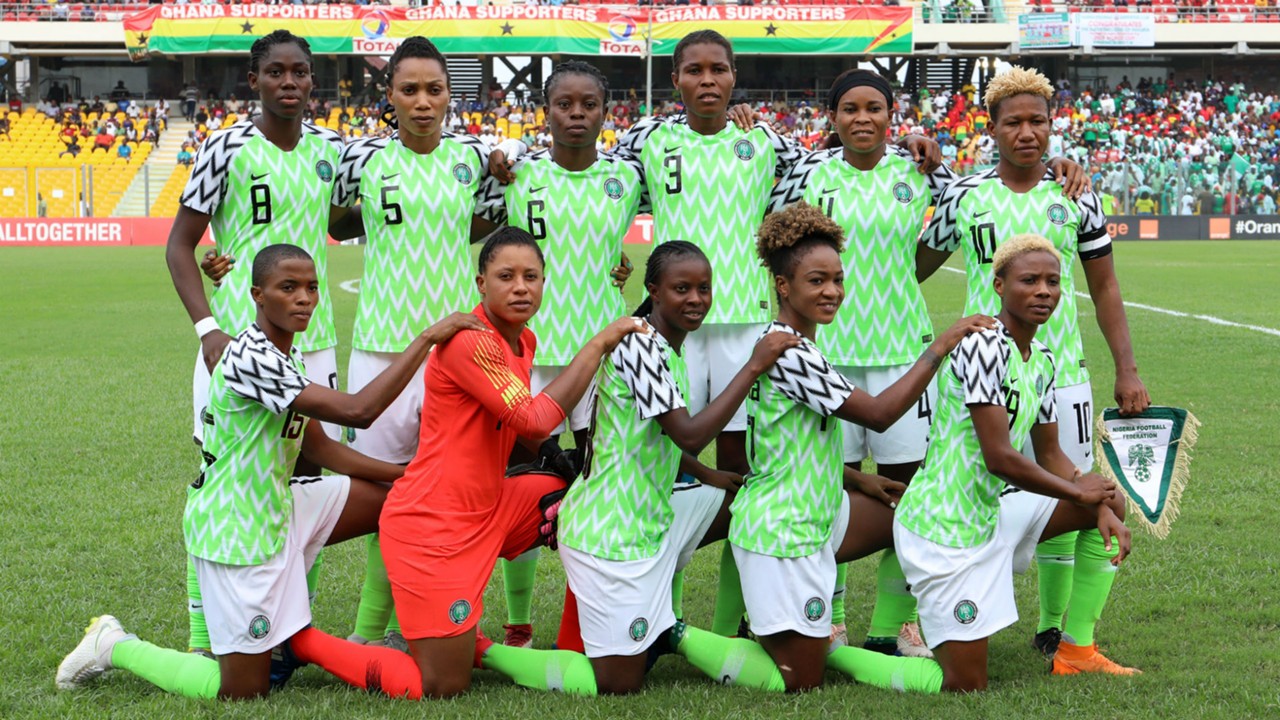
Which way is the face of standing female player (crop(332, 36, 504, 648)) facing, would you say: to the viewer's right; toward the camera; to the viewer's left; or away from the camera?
toward the camera

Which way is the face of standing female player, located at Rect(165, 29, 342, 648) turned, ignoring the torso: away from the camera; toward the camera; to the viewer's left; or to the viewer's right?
toward the camera

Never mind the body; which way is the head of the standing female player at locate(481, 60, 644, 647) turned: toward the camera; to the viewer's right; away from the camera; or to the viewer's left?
toward the camera

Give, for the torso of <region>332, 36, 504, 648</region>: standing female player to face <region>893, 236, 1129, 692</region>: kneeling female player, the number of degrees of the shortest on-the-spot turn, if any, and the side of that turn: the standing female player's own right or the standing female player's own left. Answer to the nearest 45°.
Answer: approximately 45° to the standing female player's own left

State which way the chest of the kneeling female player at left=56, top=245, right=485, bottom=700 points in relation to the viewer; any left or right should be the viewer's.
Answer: facing to the right of the viewer

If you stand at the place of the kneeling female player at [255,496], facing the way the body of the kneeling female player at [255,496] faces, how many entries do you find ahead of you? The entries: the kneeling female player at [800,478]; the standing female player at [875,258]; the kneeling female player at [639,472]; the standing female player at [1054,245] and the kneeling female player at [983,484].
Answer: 5

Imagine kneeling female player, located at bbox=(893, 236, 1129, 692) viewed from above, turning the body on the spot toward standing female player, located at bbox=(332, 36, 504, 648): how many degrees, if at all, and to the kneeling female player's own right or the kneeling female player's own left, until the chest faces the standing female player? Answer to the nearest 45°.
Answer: approximately 135° to the kneeling female player's own right

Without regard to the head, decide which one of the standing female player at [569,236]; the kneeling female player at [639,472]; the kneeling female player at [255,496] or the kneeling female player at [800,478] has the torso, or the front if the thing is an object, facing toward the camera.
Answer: the standing female player

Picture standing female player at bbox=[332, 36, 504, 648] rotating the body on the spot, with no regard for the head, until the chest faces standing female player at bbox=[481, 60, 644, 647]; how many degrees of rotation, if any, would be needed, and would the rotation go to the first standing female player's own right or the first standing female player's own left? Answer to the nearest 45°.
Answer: approximately 90° to the first standing female player's own left

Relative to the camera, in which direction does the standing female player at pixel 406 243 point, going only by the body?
toward the camera

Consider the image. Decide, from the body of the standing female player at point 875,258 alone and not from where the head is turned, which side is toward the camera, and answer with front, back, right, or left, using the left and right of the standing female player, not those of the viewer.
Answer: front

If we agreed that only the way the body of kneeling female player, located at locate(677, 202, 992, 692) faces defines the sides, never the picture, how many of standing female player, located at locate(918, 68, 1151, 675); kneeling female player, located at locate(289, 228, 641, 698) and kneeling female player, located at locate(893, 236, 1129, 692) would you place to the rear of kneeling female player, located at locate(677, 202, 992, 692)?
1

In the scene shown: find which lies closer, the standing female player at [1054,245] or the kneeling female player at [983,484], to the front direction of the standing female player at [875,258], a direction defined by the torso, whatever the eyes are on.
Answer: the kneeling female player

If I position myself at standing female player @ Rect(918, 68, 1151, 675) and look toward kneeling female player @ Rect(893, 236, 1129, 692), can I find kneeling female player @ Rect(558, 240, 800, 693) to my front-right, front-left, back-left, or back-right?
front-right

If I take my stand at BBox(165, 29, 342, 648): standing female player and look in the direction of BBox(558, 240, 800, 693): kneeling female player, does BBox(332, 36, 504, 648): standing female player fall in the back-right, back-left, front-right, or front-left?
front-left

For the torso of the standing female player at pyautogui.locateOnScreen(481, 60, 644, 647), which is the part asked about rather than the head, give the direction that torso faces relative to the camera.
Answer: toward the camera
